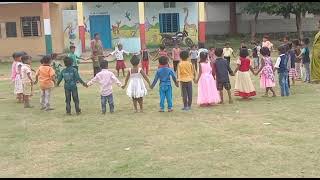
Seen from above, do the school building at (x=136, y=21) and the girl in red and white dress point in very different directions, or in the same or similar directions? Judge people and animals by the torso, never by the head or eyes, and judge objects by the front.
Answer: very different directions

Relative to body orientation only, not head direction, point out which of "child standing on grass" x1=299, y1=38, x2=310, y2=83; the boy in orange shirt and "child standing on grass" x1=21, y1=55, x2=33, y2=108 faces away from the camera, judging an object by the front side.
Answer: the boy in orange shirt

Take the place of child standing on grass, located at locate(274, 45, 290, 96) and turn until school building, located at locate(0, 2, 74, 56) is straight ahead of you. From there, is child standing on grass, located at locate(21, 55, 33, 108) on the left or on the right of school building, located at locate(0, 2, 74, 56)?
left

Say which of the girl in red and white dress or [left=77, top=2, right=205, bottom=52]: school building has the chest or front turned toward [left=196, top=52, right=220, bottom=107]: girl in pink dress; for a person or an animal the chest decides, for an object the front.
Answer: the school building

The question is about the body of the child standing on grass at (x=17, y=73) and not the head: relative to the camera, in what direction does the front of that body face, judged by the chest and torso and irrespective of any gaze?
to the viewer's right

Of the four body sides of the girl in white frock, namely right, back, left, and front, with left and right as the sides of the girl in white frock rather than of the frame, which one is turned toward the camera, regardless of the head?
back

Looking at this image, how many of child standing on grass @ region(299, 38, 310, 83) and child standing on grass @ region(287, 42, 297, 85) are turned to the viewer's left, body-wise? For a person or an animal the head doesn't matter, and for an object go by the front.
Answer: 2

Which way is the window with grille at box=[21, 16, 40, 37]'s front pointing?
toward the camera

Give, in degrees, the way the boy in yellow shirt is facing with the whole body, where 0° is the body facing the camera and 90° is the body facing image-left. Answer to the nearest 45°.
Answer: approximately 180°

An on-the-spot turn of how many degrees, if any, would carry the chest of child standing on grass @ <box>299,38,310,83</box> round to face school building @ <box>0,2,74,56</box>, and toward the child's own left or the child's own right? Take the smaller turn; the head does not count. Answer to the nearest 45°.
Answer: approximately 45° to the child's own right

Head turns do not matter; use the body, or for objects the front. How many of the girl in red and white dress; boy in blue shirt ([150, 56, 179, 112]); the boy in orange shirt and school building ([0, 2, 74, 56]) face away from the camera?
3

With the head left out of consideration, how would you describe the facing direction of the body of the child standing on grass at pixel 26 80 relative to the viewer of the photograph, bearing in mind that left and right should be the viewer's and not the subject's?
facing to the right of the viewer

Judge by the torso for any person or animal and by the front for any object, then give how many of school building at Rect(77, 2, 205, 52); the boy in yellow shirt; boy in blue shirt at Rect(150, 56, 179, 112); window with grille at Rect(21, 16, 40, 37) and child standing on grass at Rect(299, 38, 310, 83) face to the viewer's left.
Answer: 1

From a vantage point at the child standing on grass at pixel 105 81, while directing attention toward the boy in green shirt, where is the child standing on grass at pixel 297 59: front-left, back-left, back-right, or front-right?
back-right

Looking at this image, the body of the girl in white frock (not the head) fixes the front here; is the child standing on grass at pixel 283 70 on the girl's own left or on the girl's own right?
on the girl's own right

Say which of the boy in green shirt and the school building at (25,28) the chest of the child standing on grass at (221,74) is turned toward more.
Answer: the school building
